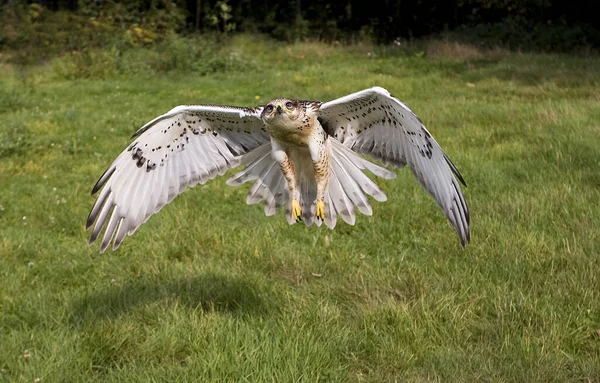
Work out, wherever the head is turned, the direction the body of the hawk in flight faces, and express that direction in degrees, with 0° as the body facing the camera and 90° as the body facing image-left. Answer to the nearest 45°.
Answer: approximately 0°
